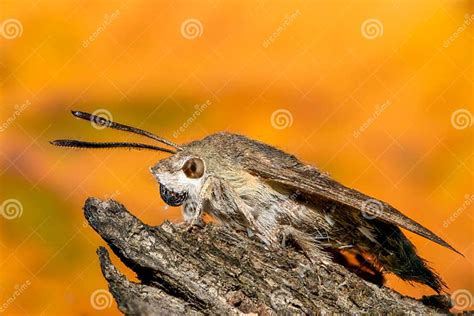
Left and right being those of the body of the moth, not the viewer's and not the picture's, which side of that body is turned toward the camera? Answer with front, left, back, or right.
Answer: left
